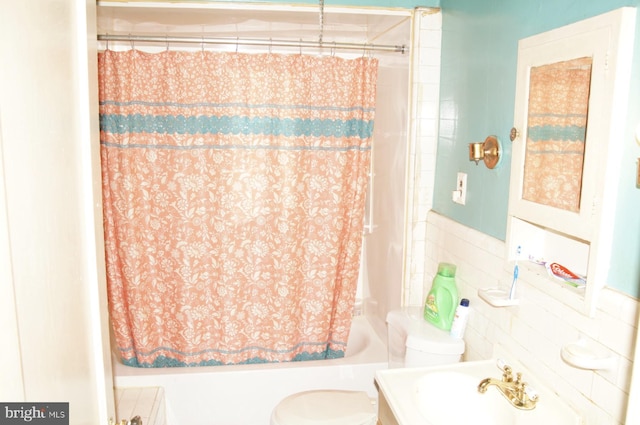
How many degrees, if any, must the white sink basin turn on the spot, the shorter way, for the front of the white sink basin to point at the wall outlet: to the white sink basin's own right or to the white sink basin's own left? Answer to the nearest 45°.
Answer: approximately 135° to the white sink basin's own right

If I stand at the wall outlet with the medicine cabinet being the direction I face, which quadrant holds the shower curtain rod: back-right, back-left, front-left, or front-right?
back-right

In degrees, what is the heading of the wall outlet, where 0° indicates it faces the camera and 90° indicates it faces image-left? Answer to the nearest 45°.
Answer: approximately 45°

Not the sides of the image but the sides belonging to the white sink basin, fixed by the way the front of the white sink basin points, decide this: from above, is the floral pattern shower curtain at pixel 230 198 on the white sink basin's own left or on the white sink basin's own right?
on the white sink basin's own right

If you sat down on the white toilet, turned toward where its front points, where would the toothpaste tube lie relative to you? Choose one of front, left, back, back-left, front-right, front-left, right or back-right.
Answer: back-left

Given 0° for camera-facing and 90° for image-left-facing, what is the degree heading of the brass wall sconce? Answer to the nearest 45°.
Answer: approximately 45°

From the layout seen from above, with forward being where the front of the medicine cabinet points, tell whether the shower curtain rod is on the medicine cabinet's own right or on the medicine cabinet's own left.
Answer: on the medicine cabinet's own right

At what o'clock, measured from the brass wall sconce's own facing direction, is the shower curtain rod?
The shower curtain rod is roughly at 2 o'clock from the brass wall sconce.

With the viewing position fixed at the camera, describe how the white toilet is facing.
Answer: facing to the left of the viewer
